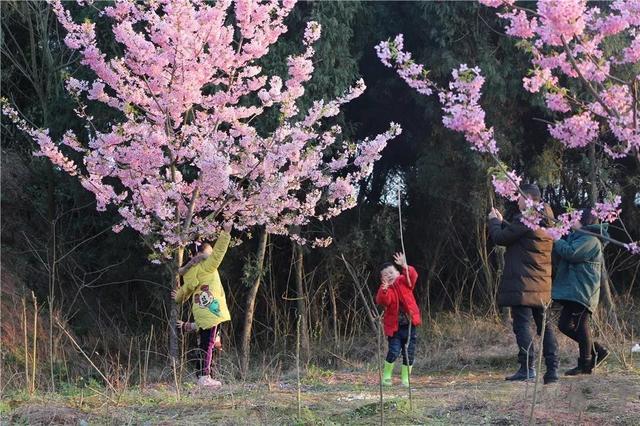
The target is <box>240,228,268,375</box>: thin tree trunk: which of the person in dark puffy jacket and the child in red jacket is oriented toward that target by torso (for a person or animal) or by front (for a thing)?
the person in dark puffy jacket

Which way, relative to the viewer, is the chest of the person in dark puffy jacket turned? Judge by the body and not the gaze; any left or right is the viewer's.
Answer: facing away from the viewer and to the left of the viewer

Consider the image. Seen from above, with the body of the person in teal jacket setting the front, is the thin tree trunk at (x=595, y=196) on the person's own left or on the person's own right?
on the person's own right

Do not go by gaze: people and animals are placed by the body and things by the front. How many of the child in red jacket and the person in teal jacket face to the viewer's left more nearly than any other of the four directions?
1

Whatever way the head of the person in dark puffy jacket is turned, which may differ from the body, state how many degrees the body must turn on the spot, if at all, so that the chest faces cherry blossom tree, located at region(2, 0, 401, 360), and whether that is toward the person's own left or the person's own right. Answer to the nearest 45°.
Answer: approximately 45° to the person's own left

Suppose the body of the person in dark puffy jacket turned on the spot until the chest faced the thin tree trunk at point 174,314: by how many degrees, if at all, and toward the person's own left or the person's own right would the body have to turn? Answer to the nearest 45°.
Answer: approximately 45° to the person's own left

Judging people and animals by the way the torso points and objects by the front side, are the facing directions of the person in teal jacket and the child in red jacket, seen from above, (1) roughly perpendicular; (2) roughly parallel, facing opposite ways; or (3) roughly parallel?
roughly perpendicular

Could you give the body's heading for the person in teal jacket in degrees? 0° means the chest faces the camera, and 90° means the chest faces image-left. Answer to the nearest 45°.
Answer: approximately 90°

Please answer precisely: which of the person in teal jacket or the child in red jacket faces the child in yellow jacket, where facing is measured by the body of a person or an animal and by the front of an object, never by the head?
the person in teal jacket

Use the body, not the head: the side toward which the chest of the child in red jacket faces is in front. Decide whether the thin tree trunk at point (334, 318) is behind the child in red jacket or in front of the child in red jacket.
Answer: behind
